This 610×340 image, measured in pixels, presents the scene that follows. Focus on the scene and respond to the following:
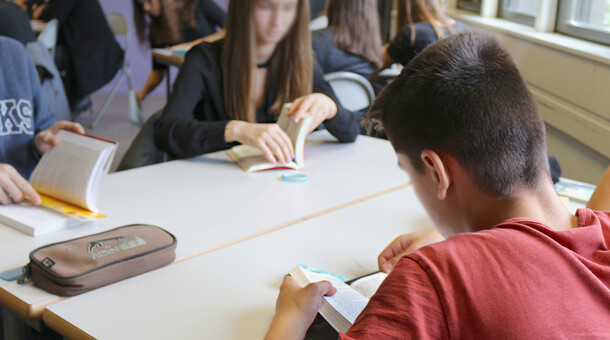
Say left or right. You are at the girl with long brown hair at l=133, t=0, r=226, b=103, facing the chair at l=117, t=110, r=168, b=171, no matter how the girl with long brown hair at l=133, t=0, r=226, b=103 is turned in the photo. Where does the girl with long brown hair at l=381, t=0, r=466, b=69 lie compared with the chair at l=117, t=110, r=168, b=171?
left

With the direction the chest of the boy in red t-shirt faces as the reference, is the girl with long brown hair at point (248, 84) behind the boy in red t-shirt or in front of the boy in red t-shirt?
in front

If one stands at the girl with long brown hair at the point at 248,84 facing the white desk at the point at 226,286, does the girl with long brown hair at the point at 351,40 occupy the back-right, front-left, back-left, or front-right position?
back-left

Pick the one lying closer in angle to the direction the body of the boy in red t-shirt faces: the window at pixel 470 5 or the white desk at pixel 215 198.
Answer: the white desk

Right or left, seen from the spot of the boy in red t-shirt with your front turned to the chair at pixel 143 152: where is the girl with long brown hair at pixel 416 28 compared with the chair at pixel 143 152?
right

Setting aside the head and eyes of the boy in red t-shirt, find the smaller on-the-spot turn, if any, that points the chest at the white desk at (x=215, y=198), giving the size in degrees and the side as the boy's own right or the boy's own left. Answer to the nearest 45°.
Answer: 0° — they already face it

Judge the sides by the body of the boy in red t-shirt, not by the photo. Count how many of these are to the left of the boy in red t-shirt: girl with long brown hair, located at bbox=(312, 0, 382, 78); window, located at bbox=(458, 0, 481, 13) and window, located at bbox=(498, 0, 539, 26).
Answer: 0

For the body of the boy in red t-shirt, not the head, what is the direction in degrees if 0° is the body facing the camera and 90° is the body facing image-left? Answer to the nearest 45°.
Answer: approximately 135°

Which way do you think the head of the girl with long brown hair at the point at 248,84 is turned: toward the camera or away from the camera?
toward the camera

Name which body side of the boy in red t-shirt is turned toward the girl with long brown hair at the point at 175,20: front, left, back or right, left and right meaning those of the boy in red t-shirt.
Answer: front

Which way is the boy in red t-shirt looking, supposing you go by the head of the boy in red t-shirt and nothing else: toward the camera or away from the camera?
away from the camera

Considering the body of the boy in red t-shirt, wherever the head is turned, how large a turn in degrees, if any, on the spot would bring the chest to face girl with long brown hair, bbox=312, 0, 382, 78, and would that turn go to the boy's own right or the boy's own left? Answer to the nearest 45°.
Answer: approximately 45° to the boy's own right

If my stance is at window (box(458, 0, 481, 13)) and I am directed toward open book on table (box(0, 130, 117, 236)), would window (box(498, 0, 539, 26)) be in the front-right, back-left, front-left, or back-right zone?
front-left

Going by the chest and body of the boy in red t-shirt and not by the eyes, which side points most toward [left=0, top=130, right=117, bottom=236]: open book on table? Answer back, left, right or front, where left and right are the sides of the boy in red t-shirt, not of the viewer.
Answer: front

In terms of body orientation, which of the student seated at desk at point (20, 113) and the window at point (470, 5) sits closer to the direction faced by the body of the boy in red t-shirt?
the student seated at desk

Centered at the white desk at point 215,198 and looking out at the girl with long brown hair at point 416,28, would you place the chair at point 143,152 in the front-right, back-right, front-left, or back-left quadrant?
front-left
